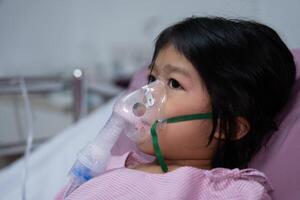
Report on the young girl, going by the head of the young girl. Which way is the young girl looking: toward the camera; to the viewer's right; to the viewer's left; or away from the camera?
to the viewer's left

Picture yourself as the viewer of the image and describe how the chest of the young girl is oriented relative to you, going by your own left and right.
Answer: facing the viewer and to the left of the viewer
